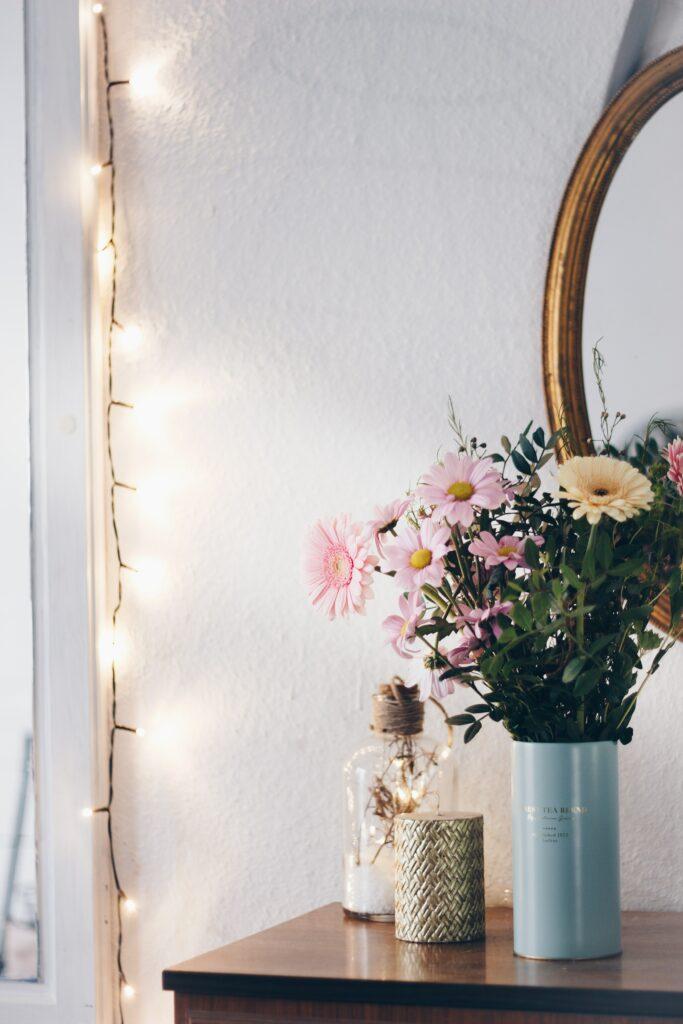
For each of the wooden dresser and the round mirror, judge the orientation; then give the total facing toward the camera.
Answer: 2

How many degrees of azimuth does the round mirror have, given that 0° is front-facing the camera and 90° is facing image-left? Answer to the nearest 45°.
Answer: approximately 0°
